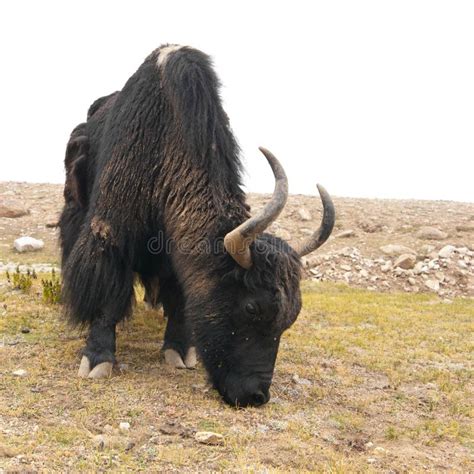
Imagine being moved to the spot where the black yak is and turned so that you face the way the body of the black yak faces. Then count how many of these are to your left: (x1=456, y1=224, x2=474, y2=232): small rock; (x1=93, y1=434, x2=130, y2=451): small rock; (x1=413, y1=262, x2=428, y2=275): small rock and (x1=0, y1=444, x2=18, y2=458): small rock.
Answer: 2

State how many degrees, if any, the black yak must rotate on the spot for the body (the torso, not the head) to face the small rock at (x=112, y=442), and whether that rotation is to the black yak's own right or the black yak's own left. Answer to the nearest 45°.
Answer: approximately 45° to the black yak's own right

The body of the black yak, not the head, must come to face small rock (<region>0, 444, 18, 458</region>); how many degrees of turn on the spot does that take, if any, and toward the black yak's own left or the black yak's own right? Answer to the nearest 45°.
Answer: approximately 90° to the black yak's own right

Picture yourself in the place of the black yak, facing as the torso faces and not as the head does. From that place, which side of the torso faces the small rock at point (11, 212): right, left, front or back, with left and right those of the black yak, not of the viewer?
back

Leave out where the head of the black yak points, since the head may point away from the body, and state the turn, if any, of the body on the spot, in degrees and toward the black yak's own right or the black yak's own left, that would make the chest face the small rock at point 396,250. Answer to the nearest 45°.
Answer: approximately 90° to the black yak's own left

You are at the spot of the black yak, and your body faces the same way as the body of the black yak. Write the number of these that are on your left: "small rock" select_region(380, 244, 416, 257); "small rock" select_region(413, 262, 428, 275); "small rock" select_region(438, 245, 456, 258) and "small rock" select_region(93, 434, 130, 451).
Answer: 3

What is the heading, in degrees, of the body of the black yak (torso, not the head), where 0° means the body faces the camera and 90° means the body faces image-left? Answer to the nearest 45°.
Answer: approximately 315°

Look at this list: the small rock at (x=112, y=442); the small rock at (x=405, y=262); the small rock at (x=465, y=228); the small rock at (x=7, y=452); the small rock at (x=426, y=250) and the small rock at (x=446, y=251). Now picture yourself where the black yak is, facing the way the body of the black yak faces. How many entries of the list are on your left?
4

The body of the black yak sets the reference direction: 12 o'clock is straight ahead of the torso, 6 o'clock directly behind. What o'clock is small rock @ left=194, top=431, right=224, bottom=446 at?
The small rock is roughly at 1 o'clock from the black yak.

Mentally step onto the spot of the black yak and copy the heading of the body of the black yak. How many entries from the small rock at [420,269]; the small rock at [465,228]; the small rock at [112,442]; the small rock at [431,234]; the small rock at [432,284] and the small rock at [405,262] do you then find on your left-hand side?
5

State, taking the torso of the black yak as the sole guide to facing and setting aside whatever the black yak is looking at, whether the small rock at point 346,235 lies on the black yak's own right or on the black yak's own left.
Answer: on the black yak's own left

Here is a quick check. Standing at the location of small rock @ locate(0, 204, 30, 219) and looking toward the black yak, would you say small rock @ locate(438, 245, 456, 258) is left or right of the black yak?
left

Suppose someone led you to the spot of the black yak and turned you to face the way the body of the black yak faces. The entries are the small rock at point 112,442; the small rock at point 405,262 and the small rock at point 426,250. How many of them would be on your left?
2

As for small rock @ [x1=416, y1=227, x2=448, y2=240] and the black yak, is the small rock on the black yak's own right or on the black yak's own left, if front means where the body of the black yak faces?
on the black yak's own left
